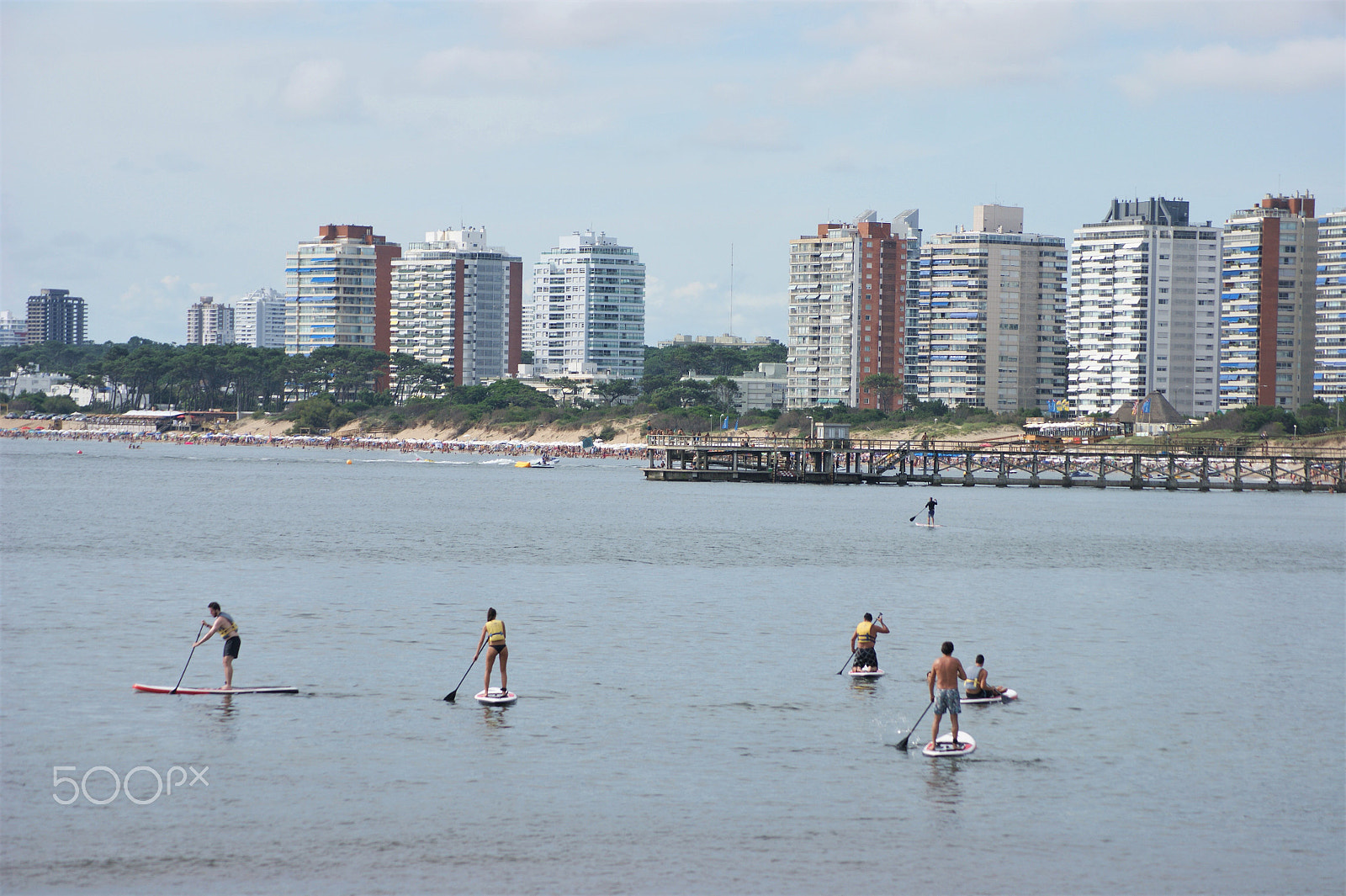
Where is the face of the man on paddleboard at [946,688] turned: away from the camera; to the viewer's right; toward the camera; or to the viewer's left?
away from the camera

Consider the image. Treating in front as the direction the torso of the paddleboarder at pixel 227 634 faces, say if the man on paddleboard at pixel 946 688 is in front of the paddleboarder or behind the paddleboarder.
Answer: behind

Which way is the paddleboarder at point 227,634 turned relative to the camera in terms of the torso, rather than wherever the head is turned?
to the viewer's left

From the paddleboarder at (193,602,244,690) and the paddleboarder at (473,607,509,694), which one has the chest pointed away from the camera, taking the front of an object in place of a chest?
the paddleboarder at (473,607,509,694)

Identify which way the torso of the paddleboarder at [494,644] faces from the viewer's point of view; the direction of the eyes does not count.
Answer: away from the camera

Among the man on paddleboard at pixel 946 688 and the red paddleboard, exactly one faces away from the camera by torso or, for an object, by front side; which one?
the man on paddleboard

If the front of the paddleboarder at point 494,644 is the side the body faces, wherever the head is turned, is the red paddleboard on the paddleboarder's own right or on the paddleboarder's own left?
on the paddleboarder's own left

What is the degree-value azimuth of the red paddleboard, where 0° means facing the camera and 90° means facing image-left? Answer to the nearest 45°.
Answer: approximately 90°

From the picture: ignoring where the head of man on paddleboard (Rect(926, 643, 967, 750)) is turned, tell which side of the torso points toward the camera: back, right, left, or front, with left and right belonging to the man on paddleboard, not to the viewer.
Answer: back
